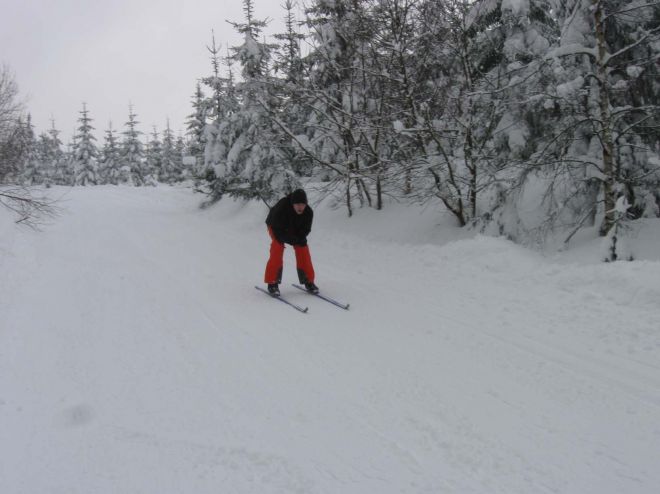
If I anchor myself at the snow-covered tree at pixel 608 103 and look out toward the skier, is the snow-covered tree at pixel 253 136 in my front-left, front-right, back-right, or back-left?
front-right

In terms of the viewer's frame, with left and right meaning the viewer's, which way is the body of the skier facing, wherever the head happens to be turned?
facing the viewer and to the right of the viewer

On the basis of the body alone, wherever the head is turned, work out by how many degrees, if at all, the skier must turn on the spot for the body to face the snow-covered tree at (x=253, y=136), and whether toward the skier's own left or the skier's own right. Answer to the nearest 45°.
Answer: approximately 135° to the skier's own left

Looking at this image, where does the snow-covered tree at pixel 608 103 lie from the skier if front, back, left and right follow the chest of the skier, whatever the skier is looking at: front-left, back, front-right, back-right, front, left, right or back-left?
front-left

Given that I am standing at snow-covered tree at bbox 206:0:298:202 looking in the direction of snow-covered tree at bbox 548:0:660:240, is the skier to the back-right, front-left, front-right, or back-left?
front-right

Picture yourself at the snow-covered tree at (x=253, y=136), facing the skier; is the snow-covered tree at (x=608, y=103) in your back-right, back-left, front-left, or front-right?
front-left

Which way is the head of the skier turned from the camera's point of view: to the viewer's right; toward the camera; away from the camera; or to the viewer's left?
toward the camera

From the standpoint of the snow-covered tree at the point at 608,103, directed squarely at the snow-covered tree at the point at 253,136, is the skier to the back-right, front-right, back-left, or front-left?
front-left
